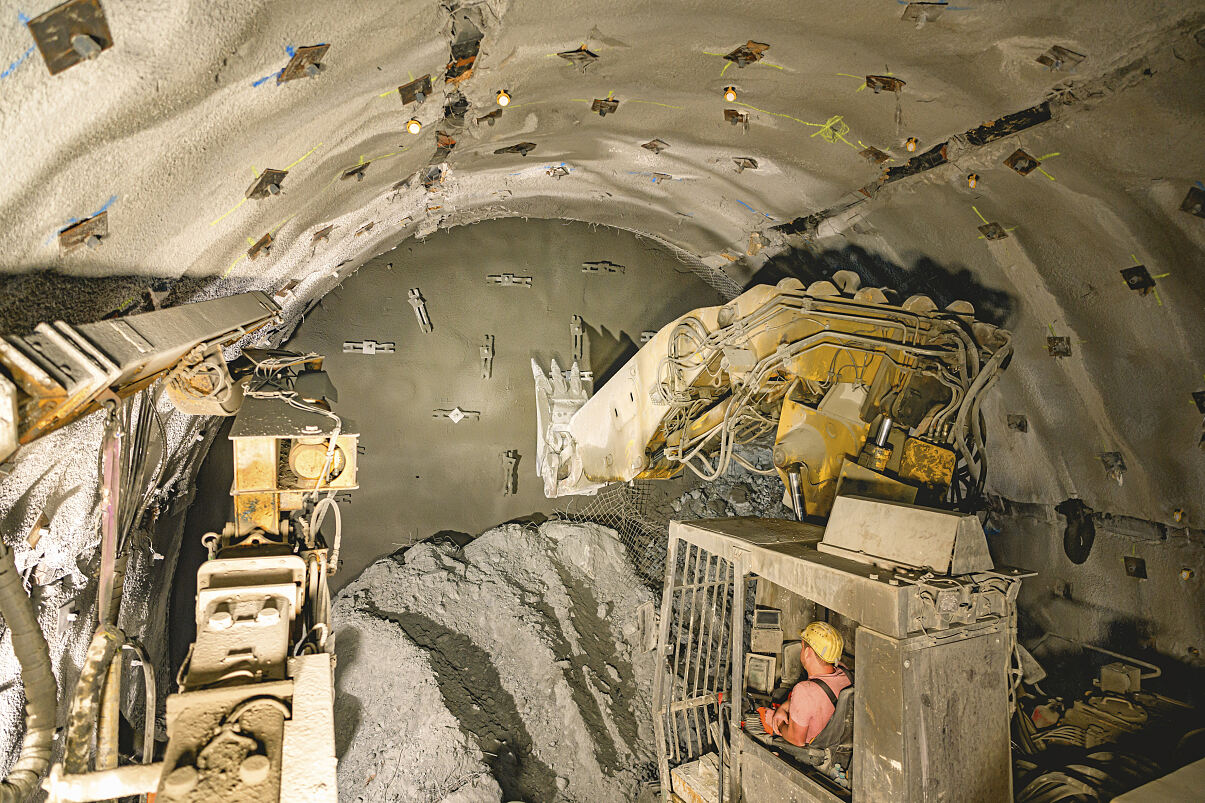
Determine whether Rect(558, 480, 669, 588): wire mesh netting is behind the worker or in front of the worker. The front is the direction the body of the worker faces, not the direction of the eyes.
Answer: in front

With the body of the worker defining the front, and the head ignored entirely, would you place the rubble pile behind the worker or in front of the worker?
in front

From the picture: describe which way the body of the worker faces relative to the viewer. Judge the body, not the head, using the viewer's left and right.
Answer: facing away from the viewer and to the left of the viewer

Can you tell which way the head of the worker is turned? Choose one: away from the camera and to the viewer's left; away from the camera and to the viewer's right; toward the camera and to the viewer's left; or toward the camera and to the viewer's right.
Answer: away from the camera and to the viewer's left

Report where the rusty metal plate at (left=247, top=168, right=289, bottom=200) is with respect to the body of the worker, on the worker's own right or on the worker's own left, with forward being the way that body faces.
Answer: on the worker's own left
